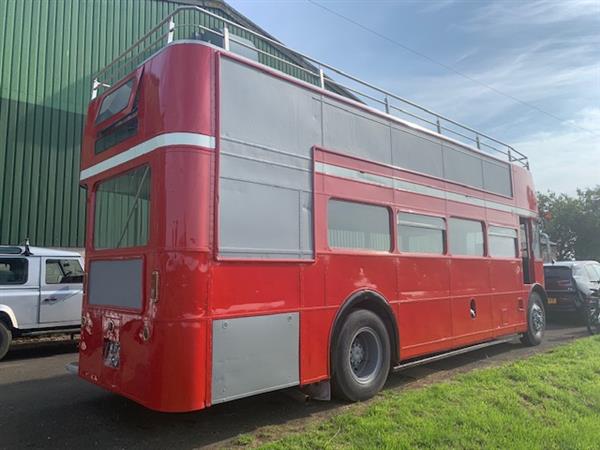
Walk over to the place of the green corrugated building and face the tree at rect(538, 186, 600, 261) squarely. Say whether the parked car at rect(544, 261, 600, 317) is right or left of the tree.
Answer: right

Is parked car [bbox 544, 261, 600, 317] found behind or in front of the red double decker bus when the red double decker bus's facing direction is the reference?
in front

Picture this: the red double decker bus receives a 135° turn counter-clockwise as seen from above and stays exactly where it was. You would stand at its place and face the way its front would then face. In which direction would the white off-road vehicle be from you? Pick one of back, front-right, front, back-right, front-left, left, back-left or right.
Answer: front-right

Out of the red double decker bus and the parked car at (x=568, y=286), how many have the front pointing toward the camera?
0

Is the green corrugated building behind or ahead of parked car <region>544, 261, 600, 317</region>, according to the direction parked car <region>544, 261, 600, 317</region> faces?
behind

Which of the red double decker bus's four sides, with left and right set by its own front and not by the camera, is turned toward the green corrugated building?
left

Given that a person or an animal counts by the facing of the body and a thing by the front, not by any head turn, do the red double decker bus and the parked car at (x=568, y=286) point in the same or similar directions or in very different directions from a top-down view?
same or similar directions

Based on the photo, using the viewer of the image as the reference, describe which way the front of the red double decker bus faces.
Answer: facing away from the viewer and to the right of the viewer

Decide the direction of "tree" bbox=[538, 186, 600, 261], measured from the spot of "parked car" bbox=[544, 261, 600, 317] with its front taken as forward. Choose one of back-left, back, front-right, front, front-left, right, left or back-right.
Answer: front-left

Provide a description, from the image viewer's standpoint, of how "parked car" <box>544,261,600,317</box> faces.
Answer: facing away from the viewer and to the right of the viewer

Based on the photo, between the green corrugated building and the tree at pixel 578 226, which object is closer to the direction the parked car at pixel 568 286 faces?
the tree

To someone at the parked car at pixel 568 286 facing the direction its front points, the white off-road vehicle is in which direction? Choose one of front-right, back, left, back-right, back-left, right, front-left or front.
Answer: back

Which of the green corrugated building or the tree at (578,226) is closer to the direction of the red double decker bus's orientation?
the tree
